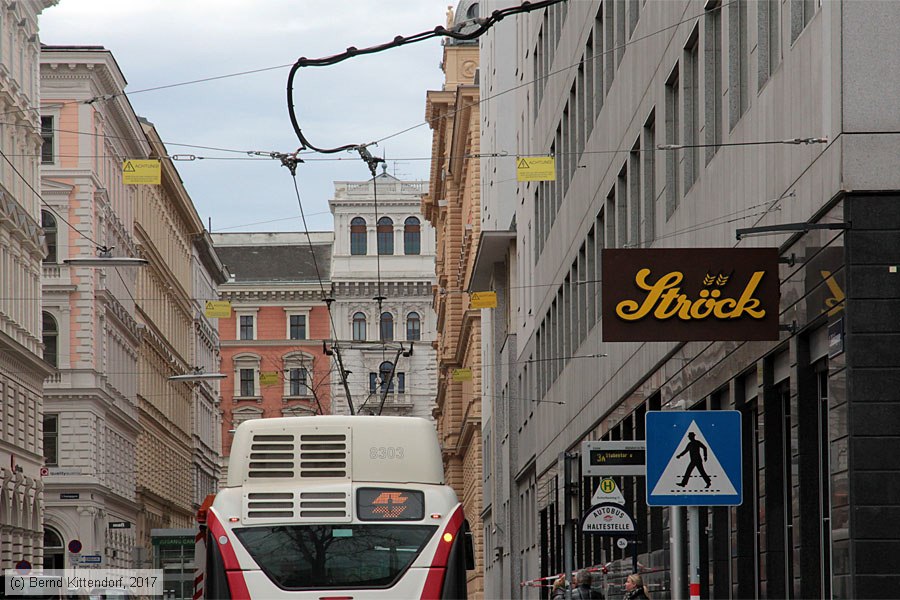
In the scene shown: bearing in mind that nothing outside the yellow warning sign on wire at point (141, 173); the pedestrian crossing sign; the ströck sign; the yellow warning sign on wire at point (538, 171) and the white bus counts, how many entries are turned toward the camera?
4

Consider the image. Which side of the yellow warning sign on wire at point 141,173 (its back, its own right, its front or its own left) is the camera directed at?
front

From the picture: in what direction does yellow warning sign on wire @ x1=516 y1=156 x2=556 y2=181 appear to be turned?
toward the camera

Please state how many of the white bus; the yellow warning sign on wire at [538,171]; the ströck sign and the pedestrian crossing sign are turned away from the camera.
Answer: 1

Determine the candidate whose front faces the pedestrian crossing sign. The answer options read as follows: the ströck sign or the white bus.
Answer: the ströck sign

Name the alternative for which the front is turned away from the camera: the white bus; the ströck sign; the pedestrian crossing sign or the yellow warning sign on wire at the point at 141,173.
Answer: the white bus

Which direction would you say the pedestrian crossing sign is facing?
toward the camera

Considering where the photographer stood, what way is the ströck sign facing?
facing the viewer

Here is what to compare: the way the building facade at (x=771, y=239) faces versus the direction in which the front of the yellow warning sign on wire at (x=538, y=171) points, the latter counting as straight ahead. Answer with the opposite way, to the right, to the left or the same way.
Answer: to the right

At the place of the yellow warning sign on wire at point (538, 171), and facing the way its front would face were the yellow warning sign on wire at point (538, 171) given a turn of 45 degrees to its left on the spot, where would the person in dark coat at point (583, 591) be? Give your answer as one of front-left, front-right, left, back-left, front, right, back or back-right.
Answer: front-right

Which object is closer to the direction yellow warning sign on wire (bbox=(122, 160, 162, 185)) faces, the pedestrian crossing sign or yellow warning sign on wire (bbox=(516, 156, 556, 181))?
the pedestrian crossing sign

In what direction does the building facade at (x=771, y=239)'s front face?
to the viewer's left

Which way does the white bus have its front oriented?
away from the camera

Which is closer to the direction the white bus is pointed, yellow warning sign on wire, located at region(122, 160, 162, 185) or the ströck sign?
the yellow warning sign on wire

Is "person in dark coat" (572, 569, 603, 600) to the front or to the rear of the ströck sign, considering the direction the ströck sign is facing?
to the rear

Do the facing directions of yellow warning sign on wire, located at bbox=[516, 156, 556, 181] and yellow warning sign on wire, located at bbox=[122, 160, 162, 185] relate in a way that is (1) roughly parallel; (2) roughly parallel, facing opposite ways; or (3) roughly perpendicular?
roughly parallel

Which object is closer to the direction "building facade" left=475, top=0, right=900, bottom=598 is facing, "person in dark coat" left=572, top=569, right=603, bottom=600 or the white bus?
the white bus
